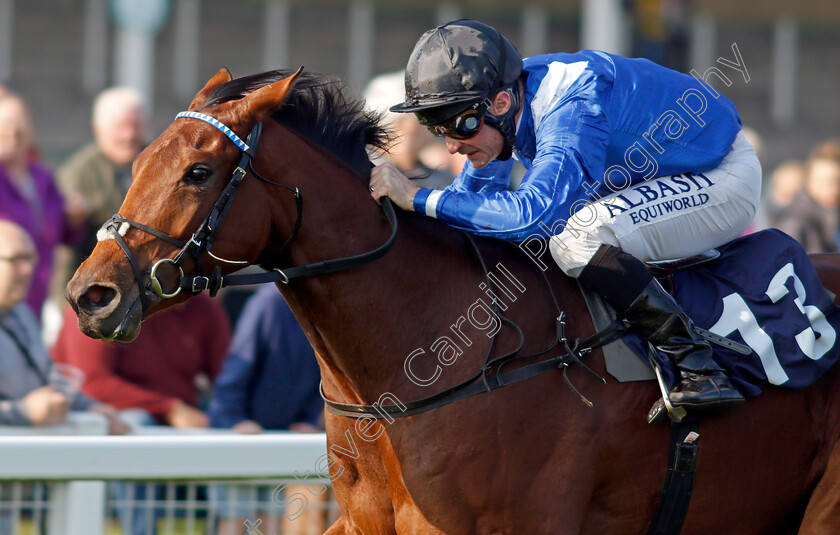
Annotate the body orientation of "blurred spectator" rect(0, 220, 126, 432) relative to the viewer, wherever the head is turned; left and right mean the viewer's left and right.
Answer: facing the viewer and to the right of the viewer

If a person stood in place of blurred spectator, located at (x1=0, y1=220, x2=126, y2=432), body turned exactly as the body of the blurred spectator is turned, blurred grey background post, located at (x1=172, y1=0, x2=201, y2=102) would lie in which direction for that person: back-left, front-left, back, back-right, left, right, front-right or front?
back-left

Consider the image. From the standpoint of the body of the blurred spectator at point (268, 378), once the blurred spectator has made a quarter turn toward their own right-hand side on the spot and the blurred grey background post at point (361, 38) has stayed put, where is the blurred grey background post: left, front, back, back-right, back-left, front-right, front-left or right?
right

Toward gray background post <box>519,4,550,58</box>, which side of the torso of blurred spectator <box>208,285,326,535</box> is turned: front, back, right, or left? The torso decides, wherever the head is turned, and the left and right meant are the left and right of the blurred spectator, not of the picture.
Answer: back

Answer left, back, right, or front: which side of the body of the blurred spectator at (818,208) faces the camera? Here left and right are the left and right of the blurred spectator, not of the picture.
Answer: front

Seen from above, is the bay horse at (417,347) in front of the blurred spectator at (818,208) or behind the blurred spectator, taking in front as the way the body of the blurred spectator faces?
in front

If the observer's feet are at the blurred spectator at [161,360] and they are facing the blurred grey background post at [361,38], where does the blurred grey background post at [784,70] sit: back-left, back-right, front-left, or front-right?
front-right

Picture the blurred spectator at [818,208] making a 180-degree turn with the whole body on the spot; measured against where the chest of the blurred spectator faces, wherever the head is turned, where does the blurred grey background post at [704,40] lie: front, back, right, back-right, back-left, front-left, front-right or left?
front

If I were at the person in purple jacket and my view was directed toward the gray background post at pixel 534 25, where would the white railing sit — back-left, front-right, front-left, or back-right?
back-right

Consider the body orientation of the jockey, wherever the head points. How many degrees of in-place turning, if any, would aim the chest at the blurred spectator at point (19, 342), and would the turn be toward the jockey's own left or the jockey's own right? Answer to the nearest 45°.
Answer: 0° — they already face them

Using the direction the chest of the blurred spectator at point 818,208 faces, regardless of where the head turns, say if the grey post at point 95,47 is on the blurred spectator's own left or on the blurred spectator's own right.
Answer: on the blurred spectator's own right

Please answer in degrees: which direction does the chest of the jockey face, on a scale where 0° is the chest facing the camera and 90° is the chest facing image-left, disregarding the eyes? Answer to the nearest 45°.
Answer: approximately 90°

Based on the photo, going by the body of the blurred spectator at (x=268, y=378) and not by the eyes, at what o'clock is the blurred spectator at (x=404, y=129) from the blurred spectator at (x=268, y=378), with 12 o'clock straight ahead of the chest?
the blurred spectator at (x=404, y=129) is roughly at 7 o'clock from the blurred spectator at (x=268, y=378).

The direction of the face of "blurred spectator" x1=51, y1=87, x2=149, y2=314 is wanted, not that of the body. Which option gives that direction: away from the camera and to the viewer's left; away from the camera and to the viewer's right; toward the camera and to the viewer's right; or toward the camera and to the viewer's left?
toward the camera and to the viewer's right

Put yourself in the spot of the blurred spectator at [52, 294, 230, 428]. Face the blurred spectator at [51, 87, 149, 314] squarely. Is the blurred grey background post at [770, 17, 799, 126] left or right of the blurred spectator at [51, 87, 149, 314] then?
right

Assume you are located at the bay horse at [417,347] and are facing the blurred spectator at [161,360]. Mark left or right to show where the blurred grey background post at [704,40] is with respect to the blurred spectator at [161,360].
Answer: right

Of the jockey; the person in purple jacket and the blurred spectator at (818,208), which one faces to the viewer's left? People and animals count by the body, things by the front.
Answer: the jockey
